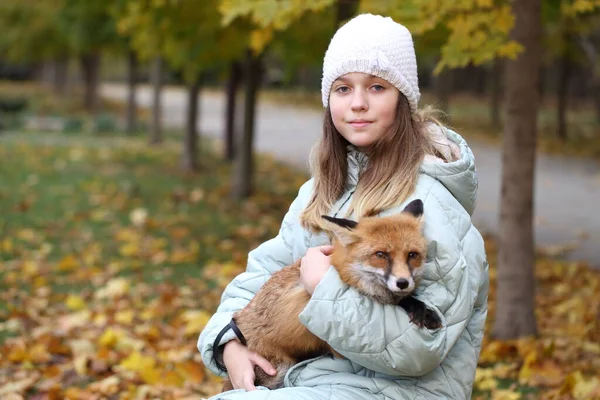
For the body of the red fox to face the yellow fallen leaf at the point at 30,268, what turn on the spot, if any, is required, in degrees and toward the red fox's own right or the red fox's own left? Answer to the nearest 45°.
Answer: approximately 180°

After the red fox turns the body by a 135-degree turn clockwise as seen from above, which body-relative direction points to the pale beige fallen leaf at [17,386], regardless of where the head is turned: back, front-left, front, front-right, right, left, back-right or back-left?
front-right

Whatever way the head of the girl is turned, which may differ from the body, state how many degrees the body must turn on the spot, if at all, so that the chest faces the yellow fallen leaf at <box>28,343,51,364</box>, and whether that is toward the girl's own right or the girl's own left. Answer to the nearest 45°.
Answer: approximately 90° to the girl's own right

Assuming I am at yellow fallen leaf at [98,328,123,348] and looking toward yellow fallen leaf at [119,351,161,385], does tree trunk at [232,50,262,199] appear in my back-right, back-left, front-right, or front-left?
back-left

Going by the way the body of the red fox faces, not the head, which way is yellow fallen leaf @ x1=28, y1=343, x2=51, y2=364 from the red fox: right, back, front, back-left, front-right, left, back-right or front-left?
back

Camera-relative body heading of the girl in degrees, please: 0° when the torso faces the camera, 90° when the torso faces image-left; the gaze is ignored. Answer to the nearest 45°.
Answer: approximately 45°

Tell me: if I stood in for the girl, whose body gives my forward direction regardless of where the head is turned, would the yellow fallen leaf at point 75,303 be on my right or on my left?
on my right

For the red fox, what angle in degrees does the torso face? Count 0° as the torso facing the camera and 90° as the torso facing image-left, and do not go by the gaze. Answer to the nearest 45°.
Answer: approximately 315°

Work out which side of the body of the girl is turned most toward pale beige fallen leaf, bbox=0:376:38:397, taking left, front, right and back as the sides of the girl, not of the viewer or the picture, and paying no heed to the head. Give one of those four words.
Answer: right

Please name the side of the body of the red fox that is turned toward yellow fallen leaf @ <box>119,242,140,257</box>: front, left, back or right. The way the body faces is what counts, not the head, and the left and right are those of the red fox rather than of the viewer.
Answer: back

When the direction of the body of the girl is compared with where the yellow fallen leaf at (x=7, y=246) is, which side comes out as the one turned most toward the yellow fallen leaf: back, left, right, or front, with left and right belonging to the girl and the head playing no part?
right
